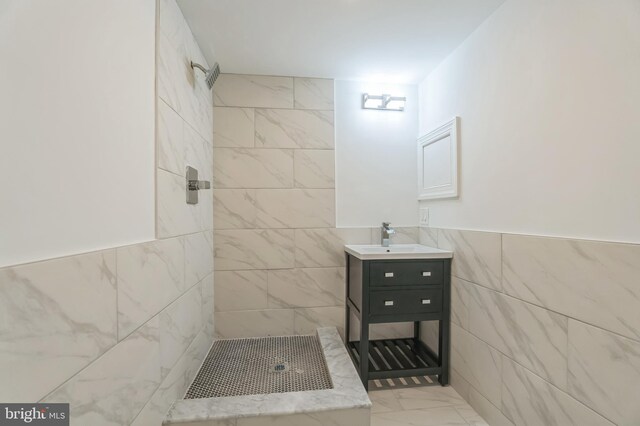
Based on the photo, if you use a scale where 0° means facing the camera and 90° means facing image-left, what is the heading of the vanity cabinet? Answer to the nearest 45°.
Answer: approximately 0°

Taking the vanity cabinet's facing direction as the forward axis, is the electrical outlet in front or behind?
behind
